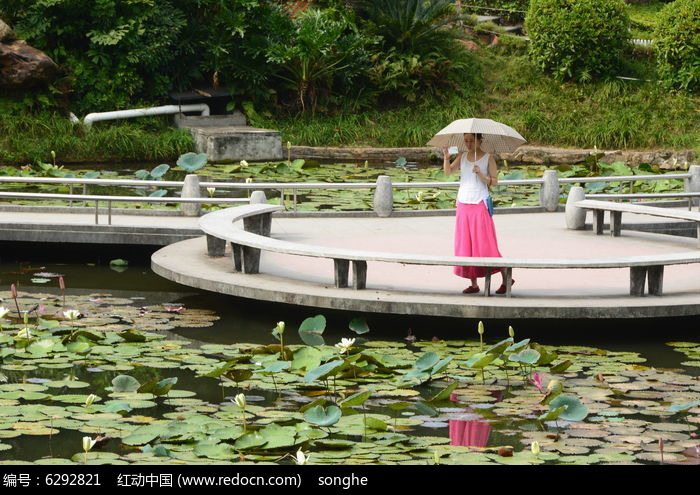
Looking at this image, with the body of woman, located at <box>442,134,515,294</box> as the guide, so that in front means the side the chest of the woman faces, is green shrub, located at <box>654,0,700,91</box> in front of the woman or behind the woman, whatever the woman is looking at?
behind

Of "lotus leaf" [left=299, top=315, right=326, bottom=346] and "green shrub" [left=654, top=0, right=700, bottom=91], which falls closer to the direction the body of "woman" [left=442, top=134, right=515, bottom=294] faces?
the lotus leaf

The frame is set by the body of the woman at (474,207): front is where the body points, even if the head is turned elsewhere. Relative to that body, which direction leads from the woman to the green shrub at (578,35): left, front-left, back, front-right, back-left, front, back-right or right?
back-right

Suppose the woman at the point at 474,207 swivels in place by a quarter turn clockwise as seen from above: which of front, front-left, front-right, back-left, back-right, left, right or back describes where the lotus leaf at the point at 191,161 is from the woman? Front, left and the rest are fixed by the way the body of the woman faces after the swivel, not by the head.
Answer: front

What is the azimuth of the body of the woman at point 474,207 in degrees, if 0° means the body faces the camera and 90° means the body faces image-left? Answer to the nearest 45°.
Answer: approximately 45°

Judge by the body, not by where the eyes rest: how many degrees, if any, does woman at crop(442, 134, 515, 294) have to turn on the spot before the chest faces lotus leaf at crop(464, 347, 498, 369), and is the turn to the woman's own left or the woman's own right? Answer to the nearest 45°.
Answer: approximately 45° to the woman's own left

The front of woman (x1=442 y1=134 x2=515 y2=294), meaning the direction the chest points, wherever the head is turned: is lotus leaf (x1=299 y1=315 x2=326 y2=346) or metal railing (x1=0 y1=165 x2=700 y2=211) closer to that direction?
the lotus leaf

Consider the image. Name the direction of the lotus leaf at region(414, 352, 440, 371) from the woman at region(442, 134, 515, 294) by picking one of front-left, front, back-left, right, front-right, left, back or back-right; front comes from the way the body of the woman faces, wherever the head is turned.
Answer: front-left

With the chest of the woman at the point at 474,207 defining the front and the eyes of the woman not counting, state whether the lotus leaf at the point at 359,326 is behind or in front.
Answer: in front

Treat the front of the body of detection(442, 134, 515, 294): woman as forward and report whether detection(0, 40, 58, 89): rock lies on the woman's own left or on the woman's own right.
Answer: on the woman's own right

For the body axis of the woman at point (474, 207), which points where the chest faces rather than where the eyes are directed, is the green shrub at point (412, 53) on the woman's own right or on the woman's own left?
on the woman's own right

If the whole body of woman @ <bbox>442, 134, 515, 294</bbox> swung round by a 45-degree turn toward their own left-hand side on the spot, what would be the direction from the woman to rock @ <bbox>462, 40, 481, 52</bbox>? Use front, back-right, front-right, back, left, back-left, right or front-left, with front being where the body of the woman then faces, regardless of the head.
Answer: back

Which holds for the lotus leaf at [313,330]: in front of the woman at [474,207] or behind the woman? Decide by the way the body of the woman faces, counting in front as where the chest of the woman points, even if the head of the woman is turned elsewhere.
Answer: in front

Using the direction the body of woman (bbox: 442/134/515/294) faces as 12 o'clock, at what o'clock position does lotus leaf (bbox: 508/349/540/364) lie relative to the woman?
The lotus leaf is roughly at 10 o'clock from the woman.

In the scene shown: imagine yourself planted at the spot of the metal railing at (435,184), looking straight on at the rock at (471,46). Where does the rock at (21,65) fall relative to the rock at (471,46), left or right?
left
